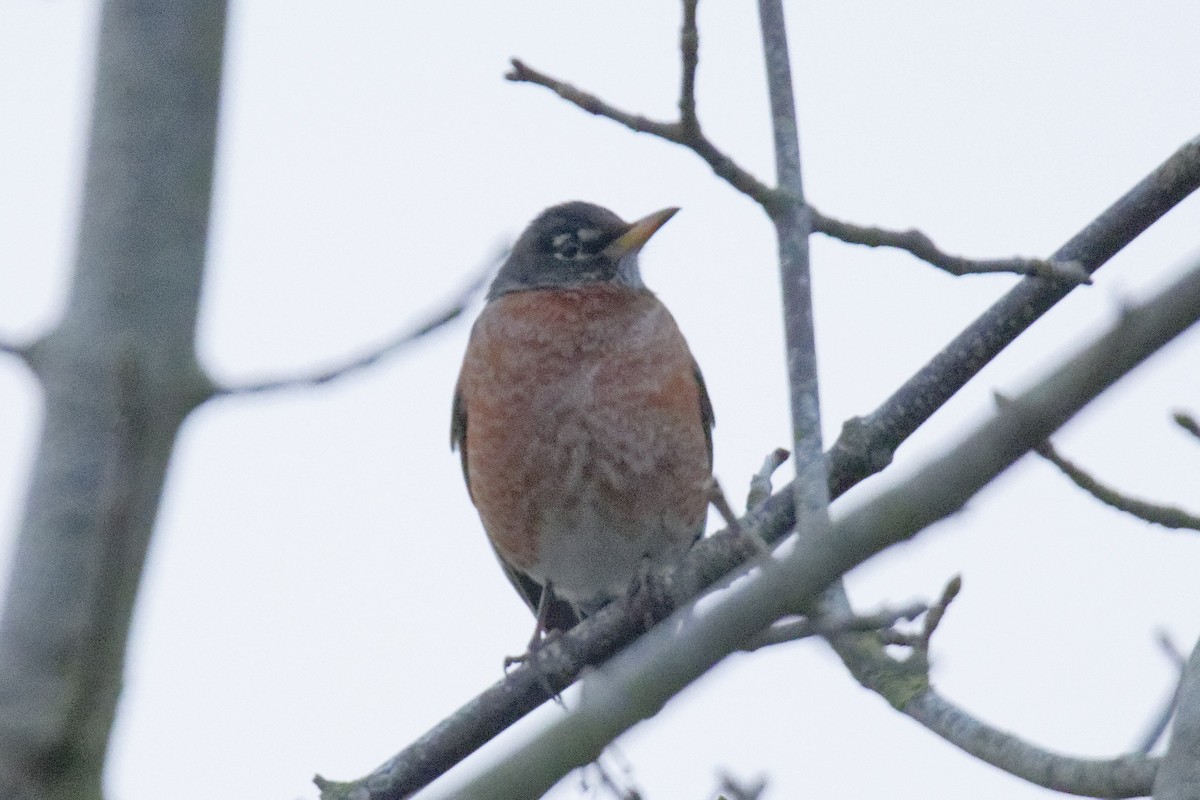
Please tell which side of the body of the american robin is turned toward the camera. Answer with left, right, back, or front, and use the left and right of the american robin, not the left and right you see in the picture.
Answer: front

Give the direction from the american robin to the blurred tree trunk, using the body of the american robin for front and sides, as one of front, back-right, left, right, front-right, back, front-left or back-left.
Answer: right
